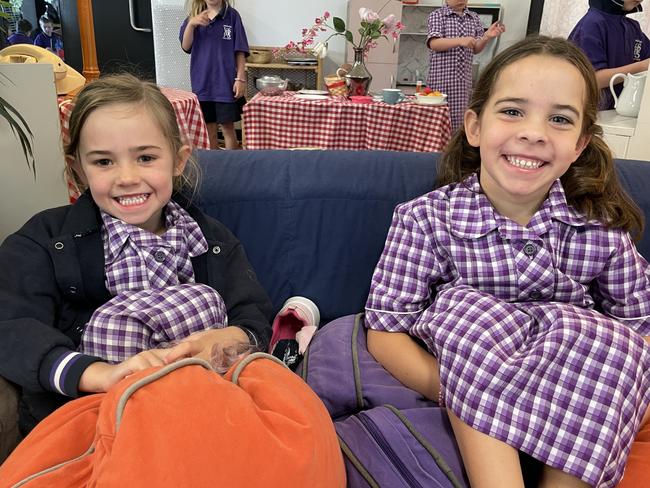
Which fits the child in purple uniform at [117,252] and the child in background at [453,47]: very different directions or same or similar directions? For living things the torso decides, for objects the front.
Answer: same or similar directions

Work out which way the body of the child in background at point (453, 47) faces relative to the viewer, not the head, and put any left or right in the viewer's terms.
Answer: facing the viewer and to the right of the viewer

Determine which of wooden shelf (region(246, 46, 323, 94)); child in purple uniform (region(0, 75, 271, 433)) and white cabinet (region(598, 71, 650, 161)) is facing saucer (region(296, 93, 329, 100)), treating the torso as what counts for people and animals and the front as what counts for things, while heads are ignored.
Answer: the wooden shelf

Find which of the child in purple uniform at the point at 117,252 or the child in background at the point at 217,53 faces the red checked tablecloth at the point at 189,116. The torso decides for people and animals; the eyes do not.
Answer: the child in background

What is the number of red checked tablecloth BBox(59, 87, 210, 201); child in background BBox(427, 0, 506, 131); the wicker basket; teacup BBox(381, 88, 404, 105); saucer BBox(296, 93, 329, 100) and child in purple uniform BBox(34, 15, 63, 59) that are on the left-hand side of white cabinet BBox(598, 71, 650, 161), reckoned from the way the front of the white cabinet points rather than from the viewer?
0

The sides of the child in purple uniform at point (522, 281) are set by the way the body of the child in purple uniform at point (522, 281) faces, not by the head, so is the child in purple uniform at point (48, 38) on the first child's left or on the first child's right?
on the first child's right

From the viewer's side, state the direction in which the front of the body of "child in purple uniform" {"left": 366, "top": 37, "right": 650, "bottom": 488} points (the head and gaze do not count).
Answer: toward the camera

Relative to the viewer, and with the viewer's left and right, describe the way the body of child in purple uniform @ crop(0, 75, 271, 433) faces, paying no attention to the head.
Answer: facing the viewer

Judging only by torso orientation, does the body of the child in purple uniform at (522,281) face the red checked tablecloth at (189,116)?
no

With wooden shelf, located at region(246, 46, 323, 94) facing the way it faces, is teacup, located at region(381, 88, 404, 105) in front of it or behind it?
in front

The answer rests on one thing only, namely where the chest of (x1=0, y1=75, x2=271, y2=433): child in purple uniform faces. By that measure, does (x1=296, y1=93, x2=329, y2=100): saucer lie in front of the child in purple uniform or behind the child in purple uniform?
behind

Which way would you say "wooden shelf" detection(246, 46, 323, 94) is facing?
toward the camera

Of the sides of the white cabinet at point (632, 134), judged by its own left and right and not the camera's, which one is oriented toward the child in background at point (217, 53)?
right

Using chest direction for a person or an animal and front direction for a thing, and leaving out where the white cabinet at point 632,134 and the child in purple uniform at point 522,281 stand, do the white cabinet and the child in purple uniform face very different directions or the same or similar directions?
same or similar directions

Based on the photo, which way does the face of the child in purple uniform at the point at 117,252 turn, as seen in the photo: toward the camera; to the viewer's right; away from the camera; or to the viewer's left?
toward the camera
